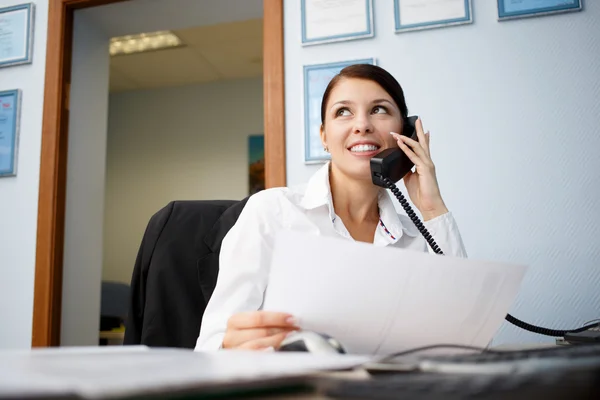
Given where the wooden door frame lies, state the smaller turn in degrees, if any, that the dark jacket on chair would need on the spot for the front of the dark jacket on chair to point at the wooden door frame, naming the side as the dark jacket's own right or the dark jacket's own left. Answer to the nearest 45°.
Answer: approximately 180°

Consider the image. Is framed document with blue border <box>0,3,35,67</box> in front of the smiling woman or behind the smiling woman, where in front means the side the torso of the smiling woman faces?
behind

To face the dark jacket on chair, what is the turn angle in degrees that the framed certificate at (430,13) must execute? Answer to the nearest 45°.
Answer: approximately 45° to its right

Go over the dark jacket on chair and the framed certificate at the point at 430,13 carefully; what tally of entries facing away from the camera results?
0

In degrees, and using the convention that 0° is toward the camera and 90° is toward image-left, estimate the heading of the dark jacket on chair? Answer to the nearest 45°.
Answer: approximately 315°

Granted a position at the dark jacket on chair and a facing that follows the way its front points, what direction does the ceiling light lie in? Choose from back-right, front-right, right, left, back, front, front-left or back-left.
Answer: back-left

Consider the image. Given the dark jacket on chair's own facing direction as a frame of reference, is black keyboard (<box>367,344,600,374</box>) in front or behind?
in front

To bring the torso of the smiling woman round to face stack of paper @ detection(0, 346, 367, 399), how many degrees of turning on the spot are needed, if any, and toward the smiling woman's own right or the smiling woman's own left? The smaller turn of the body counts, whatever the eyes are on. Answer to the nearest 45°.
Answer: approximately 45° to the smiling woman's own right

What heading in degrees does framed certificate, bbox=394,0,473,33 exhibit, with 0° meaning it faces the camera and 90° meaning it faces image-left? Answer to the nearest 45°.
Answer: approximately 0°
